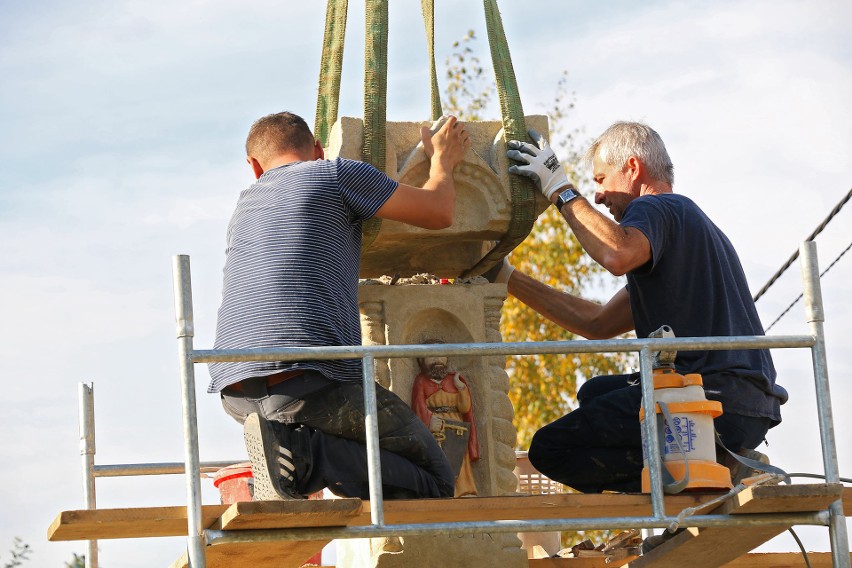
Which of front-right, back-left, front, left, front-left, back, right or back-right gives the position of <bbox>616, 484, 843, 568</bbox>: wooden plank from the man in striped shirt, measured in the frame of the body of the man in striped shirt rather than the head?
front-right

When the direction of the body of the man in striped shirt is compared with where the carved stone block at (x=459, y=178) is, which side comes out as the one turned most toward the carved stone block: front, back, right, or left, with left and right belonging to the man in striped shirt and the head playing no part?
front

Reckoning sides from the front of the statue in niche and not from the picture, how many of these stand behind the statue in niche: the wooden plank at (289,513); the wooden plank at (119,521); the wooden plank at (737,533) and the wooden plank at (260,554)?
0

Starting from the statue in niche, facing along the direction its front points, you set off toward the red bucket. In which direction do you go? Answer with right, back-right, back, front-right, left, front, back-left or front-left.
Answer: right

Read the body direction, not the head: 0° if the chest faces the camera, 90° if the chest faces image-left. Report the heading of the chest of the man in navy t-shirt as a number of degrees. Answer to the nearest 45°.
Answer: approximately 90°

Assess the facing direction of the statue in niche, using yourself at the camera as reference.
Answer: facing the viewer

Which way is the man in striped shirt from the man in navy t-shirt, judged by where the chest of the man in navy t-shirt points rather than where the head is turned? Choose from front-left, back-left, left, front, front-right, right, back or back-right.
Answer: front-left

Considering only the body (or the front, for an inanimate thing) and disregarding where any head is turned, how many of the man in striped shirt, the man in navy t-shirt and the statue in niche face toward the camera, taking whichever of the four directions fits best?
1

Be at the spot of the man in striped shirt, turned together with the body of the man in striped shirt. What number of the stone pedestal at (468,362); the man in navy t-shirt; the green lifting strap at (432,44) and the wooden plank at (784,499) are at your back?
0

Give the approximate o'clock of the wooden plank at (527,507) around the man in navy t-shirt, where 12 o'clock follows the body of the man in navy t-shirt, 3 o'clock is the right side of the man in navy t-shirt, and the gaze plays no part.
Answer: The wooden plank is roughly at 10 o'clock from the man in navy t-shirt.

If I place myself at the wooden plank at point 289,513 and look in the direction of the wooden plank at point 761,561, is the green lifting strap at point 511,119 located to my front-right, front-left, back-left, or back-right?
front-left

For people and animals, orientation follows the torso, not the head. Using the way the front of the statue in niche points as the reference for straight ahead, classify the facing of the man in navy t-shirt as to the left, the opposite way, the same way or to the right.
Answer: to the right

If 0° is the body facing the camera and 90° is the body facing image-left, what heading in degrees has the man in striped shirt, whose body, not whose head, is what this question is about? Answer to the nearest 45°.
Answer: approximately 225°

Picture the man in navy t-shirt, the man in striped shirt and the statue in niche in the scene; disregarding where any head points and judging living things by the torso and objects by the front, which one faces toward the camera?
the statue in niche

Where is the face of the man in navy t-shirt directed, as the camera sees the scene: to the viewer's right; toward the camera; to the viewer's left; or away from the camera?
to the viewer's left
